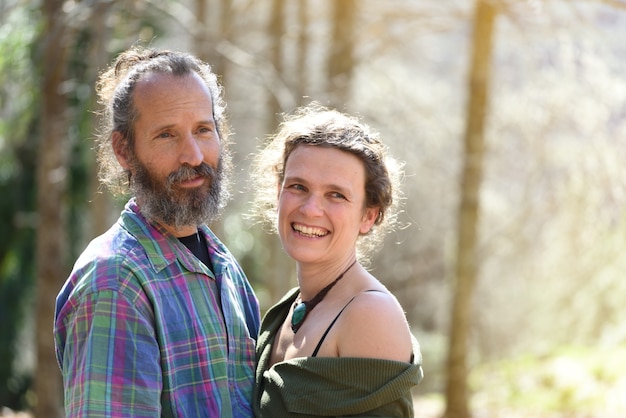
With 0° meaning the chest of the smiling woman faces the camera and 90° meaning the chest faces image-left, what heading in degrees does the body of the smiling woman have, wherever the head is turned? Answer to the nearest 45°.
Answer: approximately 45°

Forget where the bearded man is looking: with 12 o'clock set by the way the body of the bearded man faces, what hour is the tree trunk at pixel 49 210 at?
The tree trunk is roughly at 7 o'clock from the bearded man.

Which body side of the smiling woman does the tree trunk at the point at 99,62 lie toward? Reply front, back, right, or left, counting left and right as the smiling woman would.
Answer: right

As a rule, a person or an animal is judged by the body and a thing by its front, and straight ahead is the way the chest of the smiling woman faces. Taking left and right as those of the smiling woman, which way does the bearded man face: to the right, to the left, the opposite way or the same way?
to the left

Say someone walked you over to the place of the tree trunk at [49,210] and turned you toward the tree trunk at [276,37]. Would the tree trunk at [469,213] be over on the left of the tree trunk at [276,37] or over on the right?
right

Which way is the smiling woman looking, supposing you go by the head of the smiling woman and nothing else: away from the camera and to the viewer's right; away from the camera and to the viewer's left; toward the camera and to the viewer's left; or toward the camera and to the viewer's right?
toward the camera and to the viewer's left

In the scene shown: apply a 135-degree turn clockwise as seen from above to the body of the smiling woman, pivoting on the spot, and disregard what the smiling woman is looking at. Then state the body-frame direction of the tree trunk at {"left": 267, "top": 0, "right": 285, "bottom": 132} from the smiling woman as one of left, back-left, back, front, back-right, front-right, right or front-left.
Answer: front

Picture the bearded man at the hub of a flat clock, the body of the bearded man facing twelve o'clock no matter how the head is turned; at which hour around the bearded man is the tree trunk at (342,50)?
The tree trunk is roughly at 8 o'clock from the bearded man.

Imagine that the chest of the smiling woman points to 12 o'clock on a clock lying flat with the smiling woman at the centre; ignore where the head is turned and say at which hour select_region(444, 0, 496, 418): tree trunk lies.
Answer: The tree trunk is roughly at 5 o'clock from the smiling woman.

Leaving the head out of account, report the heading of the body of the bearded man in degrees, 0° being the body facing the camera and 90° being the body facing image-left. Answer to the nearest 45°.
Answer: approximately 315°

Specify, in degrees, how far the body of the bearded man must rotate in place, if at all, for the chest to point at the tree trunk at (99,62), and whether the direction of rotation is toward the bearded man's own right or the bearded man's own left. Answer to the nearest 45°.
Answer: approximately 135° to the bearded man's own left

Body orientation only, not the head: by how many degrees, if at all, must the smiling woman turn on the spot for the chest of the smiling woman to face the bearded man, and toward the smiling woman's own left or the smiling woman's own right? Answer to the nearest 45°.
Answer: approximately 45° to the smiling woman's own right

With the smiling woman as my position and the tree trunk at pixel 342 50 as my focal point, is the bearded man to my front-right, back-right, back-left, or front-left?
back-left

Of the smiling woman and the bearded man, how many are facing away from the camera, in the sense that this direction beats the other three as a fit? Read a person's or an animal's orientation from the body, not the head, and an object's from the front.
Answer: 0
